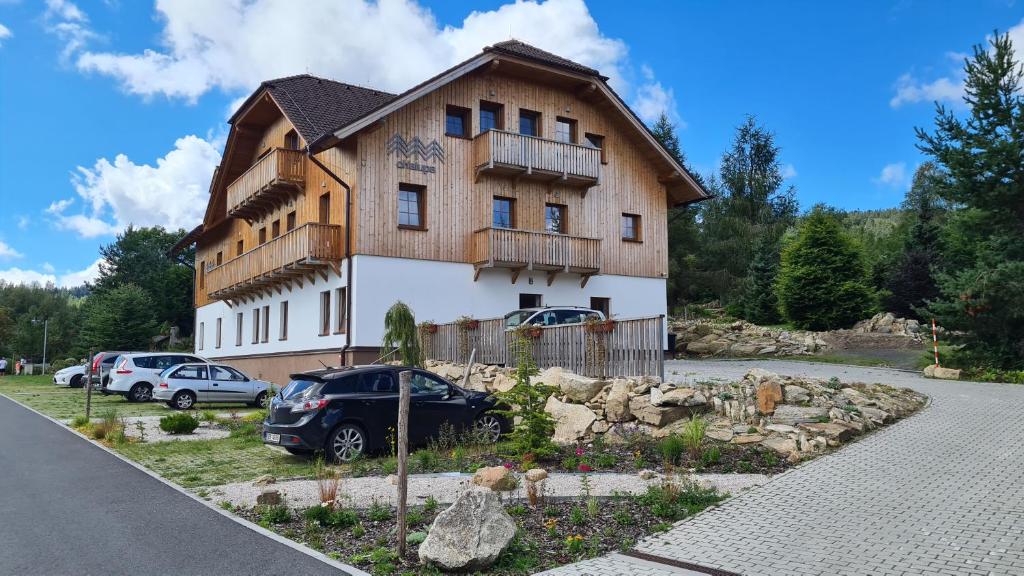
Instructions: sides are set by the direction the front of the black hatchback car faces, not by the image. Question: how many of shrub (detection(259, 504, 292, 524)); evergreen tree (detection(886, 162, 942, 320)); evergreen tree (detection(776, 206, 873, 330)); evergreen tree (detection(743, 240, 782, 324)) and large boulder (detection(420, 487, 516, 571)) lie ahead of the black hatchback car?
3

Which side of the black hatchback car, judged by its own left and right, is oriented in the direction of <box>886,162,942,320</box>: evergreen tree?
front

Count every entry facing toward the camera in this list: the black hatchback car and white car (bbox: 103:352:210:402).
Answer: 0

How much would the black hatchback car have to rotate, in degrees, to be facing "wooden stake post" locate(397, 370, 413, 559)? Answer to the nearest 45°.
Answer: approximately 135° to its right

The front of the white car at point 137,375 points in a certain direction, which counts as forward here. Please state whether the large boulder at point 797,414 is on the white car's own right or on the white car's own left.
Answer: on the white car's own right

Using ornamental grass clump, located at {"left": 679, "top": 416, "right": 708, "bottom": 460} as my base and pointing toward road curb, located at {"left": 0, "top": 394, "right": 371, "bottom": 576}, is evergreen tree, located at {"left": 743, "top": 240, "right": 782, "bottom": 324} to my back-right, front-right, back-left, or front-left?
back-right

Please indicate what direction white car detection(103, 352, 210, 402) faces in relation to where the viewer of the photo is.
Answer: facing away from the viewer and to the right of the viewer

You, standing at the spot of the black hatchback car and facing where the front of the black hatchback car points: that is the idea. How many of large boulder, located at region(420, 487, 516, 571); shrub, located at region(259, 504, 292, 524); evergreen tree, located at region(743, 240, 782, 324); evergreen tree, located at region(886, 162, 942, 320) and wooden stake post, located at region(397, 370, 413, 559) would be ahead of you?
2

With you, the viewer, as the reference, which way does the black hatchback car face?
facing away from the viewer and to the right of the viewer
